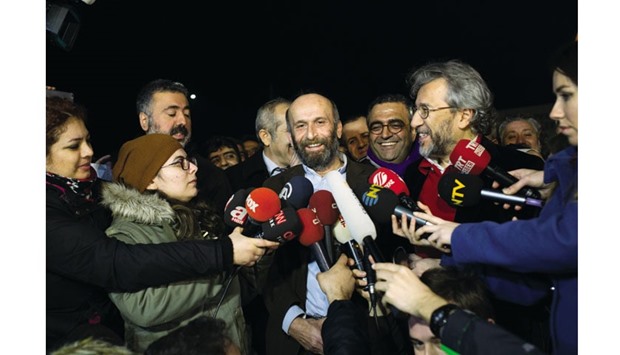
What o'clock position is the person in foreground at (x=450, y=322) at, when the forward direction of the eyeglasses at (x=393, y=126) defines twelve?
The person in foreground is roughly at 12 o'clock from the eyeglasses.

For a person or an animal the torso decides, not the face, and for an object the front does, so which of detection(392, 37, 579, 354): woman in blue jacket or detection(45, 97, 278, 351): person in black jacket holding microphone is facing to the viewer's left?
detection(392, 37, 579, 354): woman in blue jacket

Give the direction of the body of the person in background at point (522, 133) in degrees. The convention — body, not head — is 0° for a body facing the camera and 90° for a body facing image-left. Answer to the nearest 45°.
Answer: approximately 0°

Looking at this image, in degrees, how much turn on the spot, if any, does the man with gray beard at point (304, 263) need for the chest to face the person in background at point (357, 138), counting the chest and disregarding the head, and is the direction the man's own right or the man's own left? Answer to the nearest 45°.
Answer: approximately 180°

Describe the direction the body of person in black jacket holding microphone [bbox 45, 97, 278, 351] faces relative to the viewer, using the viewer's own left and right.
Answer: facing to the right of the viewer

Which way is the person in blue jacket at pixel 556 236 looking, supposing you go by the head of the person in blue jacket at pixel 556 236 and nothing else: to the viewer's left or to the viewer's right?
to the viewer's left

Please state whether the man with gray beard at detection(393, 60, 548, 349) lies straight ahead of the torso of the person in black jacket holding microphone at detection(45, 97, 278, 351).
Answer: yes

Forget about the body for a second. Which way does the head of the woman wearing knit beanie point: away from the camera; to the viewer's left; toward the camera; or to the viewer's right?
to the viewer's right

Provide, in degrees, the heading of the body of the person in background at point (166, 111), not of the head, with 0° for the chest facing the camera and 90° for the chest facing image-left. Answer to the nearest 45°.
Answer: approximately 315°

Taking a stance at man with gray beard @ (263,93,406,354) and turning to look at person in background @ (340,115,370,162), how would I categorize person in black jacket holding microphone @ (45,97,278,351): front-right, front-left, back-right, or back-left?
back-left

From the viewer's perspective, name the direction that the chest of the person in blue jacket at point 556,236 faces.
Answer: to the viewer's left
